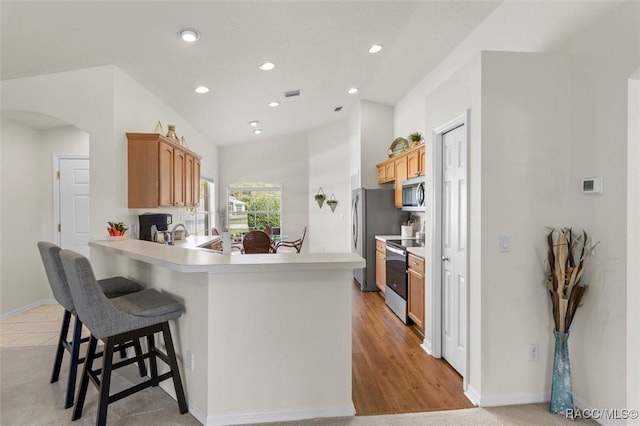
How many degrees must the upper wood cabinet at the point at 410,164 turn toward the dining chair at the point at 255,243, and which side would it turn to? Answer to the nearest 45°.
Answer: approximately 45° to its right

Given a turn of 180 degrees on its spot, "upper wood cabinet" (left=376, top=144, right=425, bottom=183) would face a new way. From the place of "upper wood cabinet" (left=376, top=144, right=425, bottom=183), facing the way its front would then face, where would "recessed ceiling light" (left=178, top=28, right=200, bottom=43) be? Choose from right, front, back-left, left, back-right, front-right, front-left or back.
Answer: back

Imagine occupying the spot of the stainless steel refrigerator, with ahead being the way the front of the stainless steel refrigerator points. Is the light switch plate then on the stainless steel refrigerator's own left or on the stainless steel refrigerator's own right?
on the stainless steel refrigerator's own left

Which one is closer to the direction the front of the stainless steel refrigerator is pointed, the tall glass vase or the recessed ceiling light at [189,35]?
the recessed ceiling light

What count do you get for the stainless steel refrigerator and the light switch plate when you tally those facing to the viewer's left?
1

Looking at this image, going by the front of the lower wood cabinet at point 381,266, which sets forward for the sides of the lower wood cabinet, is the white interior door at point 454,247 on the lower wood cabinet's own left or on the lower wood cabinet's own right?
on the lower wood cabinet's own left

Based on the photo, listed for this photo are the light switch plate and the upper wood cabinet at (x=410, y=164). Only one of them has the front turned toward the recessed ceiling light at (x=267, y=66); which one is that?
the upper wood cabinet

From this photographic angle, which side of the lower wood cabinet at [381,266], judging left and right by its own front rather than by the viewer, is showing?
left

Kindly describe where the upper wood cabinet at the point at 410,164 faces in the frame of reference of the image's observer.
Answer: facing the viewer and to the left of the viewer

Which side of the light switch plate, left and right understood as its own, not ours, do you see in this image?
front

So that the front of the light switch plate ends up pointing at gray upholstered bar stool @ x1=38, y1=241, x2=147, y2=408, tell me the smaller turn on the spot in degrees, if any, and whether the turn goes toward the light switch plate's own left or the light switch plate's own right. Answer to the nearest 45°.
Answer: approximately 45° to the light switch plate's own right

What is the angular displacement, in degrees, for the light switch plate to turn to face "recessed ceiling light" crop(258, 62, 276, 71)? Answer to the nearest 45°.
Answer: approximately 90° to its right

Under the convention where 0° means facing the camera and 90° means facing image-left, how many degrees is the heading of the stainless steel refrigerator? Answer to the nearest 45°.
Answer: approximately 90°

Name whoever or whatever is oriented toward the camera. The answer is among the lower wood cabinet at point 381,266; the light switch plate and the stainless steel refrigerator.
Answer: the light switch plate

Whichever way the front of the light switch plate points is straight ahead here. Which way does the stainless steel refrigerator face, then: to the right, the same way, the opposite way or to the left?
to the right
